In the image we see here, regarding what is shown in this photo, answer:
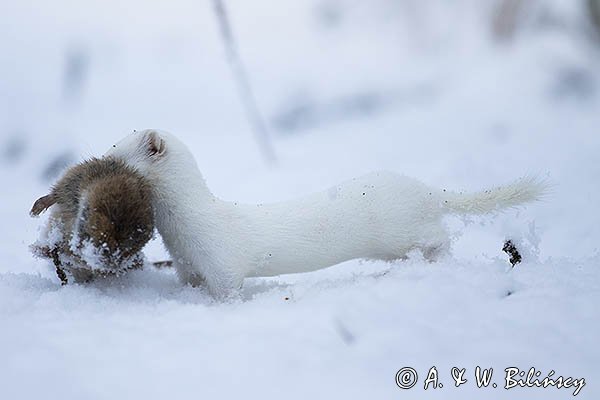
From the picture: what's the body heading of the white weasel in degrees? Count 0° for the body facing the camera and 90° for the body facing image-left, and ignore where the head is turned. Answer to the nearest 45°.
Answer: approximately 90°
